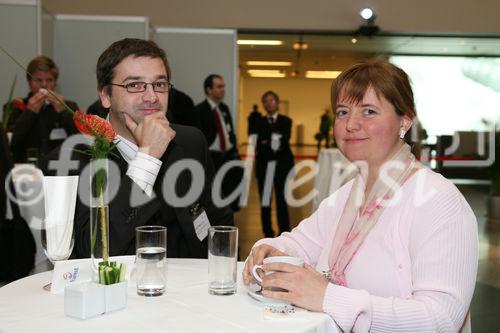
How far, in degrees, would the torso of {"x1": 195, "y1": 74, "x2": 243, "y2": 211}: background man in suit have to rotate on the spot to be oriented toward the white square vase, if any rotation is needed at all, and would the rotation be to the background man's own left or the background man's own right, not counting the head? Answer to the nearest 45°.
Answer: approximately 45° to the background man's own right

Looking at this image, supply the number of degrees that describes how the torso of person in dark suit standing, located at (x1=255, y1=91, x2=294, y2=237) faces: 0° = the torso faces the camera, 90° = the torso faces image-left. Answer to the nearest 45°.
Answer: approximately 0°

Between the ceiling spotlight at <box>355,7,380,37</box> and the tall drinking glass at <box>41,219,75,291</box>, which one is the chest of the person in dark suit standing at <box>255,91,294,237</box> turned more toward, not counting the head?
the tall drinking glass

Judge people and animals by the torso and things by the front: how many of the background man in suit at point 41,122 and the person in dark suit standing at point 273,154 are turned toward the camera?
2

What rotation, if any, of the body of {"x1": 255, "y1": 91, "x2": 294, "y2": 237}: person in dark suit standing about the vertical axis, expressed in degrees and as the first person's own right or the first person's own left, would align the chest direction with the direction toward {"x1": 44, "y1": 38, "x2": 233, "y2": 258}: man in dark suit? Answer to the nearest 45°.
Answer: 0° — they already face them

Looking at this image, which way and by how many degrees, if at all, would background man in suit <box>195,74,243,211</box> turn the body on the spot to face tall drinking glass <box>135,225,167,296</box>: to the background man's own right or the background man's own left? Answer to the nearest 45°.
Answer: approximately 45° to the background man's own right

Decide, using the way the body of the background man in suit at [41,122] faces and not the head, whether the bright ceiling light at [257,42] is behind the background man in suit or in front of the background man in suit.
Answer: behind

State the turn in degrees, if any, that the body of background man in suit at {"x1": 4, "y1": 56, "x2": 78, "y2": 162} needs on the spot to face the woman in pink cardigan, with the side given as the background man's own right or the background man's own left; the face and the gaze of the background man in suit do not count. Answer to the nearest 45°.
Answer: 0° — they already face them

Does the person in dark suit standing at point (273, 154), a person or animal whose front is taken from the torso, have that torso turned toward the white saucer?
yes

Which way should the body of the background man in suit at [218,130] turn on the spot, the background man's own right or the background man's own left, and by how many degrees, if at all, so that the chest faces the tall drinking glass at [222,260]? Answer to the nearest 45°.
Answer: approximately 45° to the background man's own right

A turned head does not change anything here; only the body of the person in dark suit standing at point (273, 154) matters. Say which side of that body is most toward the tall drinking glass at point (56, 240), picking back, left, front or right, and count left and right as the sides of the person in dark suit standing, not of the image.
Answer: front

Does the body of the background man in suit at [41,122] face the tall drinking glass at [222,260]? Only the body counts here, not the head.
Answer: yes

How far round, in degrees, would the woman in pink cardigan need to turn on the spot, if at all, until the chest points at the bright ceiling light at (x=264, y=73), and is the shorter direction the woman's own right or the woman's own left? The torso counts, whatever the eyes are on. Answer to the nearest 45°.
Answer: approximately 135° to the woman's own right
